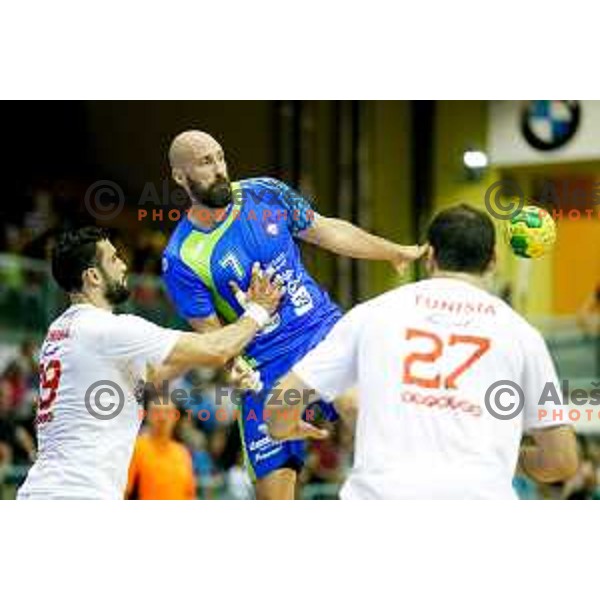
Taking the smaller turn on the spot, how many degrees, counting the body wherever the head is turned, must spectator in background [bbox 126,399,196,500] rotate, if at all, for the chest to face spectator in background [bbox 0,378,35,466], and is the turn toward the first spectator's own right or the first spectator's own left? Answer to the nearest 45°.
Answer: approximately 135° to the first spectator's own right

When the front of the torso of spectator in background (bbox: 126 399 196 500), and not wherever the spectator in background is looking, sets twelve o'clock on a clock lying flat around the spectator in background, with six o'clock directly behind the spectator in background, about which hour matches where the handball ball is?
The handball ball is roughly at 11 o'clock from the spectator in background.

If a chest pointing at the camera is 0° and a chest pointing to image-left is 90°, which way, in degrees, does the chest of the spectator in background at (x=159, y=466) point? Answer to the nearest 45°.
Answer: approximately 0°

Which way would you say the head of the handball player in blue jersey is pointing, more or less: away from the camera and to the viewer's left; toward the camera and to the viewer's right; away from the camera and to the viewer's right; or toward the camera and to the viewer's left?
toward the camera and to the viewer's right

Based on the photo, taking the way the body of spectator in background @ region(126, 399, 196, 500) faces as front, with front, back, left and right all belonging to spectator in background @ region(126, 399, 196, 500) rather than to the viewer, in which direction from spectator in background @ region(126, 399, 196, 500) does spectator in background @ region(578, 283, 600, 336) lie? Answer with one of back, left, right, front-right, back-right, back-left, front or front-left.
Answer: back-left

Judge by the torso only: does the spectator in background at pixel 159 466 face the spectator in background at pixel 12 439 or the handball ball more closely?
the handball ball
